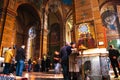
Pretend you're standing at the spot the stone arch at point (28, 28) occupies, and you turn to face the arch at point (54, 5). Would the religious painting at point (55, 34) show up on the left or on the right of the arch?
left

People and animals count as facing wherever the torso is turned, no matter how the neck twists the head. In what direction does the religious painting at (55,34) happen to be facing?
toward the camera

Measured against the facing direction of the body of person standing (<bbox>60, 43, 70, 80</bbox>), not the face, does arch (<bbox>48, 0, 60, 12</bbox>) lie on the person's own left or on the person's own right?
on the person's own left

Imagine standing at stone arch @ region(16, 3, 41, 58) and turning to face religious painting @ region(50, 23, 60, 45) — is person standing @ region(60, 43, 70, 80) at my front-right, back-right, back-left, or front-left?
back-right

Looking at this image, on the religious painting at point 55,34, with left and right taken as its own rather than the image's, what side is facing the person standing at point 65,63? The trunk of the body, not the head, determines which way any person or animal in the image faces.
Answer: front
